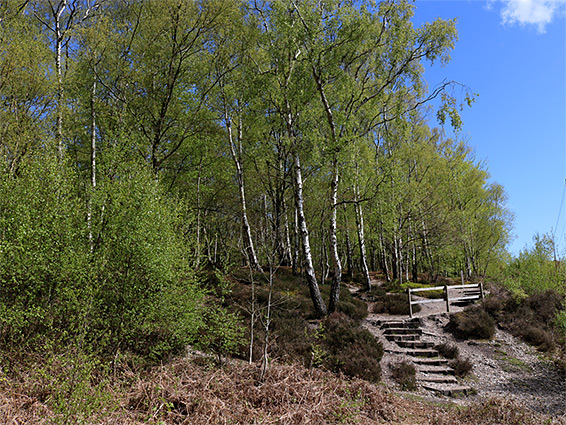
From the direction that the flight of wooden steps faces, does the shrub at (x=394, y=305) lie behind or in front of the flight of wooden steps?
behind

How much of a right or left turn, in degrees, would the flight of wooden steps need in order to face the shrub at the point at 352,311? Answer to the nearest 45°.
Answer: approximately 135° to its right

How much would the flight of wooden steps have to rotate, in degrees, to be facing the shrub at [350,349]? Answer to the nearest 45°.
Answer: approximately 45° to its right

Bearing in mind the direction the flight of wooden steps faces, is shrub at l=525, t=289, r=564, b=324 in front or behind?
behind

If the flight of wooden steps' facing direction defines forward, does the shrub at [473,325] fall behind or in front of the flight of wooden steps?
behind

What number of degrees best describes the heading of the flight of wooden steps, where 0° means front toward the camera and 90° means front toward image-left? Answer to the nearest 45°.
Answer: approximately 0°
